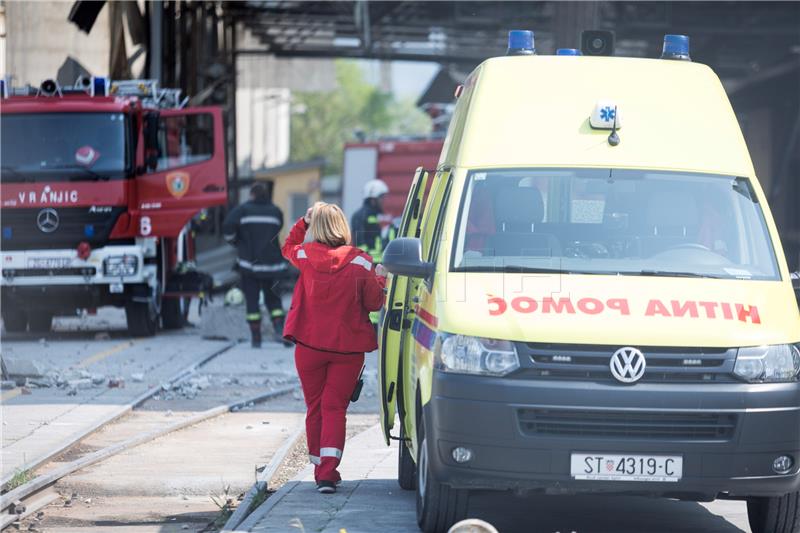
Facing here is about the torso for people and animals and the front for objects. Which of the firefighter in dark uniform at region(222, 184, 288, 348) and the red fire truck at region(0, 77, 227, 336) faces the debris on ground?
the red fire truck

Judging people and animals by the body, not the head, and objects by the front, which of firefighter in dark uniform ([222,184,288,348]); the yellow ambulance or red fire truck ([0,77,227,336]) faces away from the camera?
the firefighter in dark uniform

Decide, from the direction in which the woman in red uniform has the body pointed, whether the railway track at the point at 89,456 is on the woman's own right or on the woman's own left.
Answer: on the woman's own left

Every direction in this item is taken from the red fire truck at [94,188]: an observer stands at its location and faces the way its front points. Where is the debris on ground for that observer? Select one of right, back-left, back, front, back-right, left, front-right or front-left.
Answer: front

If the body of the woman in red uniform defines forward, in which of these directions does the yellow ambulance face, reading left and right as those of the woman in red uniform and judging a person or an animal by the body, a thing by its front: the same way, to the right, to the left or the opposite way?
the opposite way

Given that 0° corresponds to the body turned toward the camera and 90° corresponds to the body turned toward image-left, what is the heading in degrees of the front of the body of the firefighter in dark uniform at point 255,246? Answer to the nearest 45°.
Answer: approximately 180°

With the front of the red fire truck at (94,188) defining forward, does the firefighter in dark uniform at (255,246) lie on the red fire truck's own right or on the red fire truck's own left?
on the red fire truck's own left

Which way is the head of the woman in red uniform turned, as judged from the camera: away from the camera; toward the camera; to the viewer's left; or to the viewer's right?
away from the camera

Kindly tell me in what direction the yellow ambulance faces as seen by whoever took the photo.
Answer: facing the viewer

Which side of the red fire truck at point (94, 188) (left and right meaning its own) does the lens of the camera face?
front

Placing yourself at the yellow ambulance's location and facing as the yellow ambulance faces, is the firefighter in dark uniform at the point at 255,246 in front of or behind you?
behind

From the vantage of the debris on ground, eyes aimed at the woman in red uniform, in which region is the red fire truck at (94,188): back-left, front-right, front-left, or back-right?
back-left

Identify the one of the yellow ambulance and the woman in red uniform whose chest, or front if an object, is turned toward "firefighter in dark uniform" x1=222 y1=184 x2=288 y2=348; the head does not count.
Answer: the woman in red uniform

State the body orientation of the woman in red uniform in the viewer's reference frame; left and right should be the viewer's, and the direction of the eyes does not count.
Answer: facing away from the viewer
